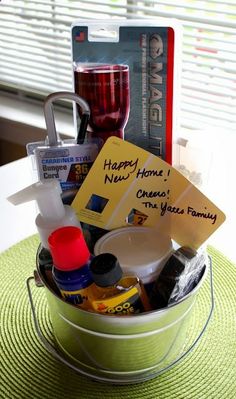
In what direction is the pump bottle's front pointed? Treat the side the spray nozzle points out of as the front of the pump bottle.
to the viewer's left

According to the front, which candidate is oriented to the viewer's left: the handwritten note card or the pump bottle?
the pump bottle

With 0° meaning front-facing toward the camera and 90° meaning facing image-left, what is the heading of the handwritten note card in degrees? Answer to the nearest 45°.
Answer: approximately 0°

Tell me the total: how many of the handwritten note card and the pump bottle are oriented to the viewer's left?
1

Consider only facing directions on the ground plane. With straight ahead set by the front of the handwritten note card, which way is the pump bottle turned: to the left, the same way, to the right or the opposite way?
to the right
